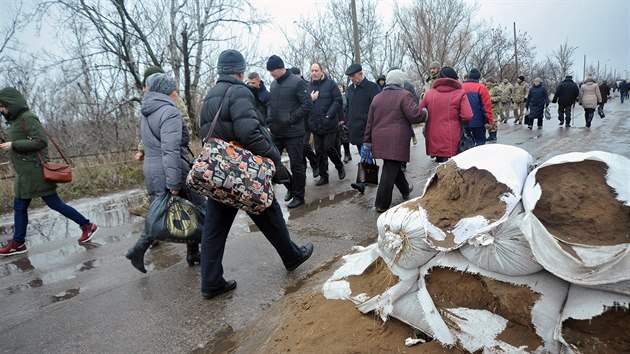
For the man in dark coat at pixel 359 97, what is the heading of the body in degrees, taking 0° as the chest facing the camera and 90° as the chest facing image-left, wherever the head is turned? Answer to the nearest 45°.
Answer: approximately 45°

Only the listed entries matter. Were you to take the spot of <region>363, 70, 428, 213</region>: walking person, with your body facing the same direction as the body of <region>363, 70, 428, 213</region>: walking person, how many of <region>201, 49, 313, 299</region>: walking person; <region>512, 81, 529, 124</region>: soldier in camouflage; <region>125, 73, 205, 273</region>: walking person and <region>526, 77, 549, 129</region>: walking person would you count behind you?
2

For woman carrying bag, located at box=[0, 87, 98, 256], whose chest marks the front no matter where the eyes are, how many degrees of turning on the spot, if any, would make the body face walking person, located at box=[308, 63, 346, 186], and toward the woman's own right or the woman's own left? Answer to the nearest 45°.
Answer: approximately 180°

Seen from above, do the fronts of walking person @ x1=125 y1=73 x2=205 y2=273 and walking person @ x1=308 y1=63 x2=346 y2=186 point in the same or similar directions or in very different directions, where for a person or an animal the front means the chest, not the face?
very different directions

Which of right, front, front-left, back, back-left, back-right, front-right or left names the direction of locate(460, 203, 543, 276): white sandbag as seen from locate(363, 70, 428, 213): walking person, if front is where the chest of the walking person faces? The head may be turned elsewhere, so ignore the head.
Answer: back-right

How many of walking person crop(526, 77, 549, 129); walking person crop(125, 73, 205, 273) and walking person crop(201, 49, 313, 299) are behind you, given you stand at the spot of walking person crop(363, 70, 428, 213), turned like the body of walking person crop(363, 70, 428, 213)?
2

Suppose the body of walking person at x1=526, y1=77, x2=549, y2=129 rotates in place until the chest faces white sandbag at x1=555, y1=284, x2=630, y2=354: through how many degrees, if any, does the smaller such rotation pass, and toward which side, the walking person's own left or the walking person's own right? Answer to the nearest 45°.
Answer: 0° — they already face it

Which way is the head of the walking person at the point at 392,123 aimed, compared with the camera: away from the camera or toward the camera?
away from the camera

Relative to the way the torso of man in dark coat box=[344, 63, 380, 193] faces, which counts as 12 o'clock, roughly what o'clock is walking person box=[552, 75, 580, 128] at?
The walking person is roughly at 6 o'clock from the man in dark coat.
